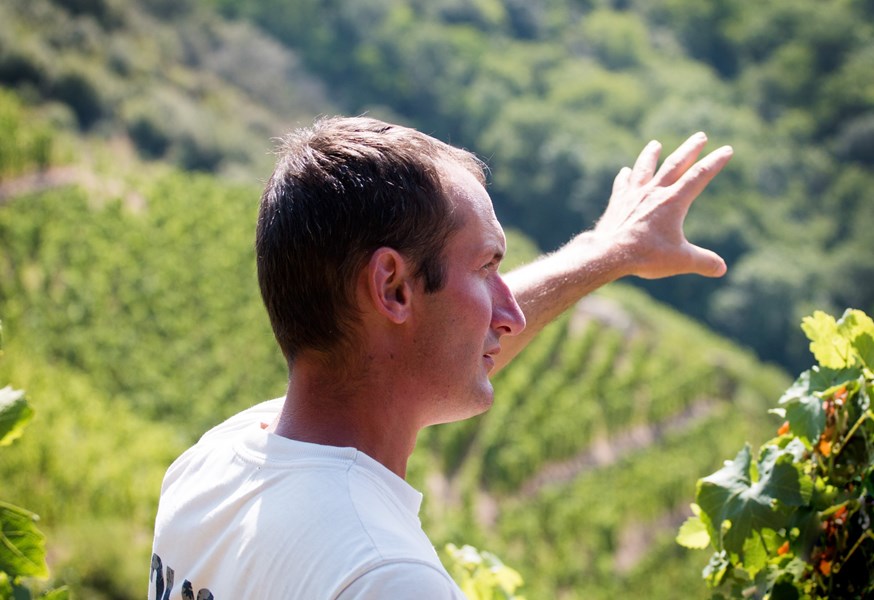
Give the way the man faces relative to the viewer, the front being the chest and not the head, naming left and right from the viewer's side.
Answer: facing away from the viewer and to the right of the viewer

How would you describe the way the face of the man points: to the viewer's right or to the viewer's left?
to the viewer's right
